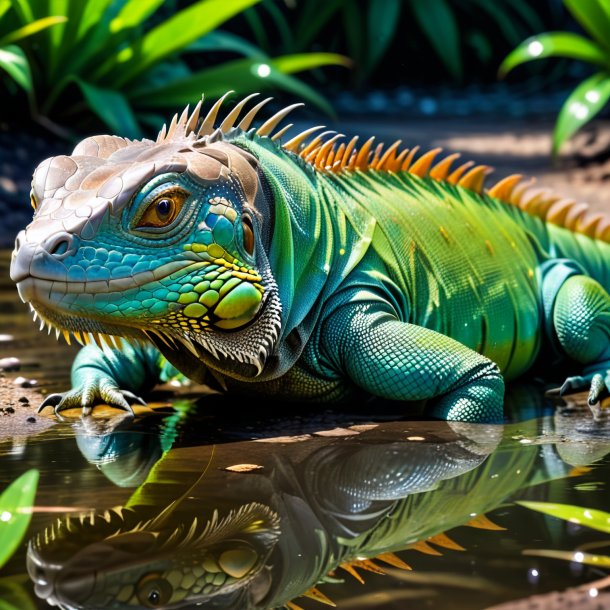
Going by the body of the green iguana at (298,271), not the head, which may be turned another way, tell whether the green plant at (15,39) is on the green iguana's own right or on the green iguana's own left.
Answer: on the green iguana's own right

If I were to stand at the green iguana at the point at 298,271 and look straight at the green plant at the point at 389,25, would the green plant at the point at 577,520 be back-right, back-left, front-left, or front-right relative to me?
back-right

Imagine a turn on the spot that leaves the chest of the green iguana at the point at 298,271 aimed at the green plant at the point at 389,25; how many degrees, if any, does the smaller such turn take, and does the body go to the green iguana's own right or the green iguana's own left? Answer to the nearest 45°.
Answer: approximately 135° to the green iguana's own right

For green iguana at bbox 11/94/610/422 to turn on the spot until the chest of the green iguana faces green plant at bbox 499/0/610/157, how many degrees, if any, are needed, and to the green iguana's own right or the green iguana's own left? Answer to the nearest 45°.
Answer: approximately 135° to the green iguana's own right

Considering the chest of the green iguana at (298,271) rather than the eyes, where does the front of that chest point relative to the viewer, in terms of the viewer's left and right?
facing the viewer and to the left of the viewer

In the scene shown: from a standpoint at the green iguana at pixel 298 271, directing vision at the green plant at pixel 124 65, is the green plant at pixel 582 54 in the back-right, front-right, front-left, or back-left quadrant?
front-right

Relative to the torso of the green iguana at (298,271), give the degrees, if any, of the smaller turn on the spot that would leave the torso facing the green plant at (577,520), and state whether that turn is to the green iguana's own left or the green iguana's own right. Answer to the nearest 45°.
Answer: approximately 90° to the green iguana's own left
